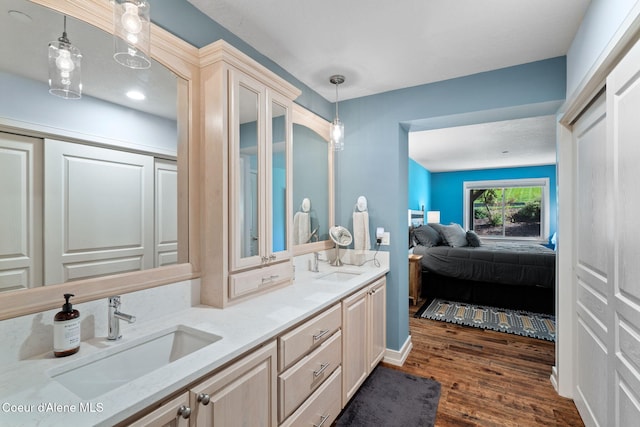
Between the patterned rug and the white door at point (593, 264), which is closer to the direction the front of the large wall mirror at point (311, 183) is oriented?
the white door

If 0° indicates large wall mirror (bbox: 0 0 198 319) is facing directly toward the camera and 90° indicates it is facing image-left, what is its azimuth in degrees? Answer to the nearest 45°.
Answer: approximately 315°

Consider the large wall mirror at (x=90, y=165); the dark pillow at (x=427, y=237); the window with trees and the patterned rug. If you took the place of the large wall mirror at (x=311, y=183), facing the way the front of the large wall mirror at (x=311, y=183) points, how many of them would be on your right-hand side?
1

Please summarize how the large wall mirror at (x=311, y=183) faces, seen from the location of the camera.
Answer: facing the viewer and to the right of the viewer

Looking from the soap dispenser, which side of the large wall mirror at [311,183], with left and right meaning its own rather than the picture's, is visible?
right

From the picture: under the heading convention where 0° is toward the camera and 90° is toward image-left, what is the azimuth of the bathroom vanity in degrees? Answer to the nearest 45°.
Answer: approximately 315°

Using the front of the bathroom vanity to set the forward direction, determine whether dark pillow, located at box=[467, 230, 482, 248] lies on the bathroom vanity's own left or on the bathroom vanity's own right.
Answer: on the bathroom vanity's own left

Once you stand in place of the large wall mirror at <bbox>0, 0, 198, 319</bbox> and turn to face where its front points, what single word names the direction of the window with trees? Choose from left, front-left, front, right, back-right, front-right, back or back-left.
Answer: front-left

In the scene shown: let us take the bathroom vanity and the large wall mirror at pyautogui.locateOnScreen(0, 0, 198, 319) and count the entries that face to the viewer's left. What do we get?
0

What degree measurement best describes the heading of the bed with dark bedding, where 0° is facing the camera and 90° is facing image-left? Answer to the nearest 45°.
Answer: approximately 270°
